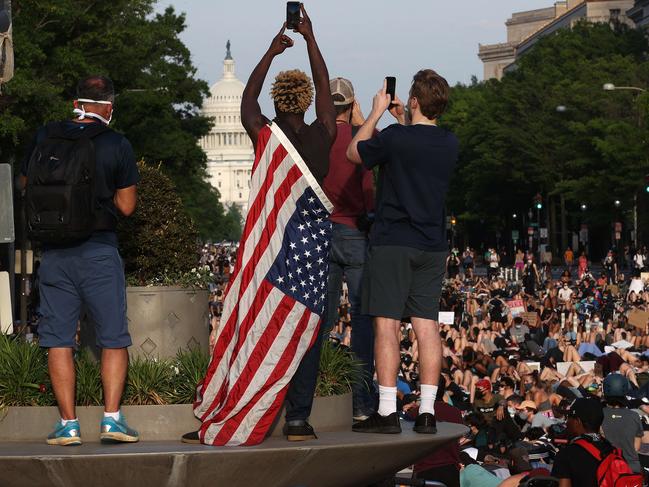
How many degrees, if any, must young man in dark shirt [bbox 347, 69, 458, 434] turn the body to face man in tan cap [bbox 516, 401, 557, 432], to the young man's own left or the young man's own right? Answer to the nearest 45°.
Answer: approximately 45° to the young man's own right

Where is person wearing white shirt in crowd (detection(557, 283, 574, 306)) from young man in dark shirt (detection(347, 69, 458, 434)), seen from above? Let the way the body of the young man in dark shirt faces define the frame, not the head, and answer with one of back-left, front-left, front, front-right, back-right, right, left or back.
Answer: front-right

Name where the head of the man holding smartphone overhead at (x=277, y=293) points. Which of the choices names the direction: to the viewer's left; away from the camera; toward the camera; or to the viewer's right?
away from the camera

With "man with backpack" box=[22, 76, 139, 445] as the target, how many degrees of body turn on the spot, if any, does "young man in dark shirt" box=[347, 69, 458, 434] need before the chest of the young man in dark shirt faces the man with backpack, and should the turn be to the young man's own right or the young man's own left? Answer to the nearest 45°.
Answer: approximately 45° to the young man's own left

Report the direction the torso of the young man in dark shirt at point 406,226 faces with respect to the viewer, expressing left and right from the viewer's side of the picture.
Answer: facing away from the viewer and to the left of the viewer

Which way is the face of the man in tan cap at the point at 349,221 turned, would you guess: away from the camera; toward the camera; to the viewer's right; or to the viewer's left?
away from the camera

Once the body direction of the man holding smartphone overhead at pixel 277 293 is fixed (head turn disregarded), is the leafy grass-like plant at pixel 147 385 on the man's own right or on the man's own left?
on the man's own left

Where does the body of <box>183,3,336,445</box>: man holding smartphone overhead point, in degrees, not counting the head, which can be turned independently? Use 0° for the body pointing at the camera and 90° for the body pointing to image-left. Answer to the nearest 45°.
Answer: approximately 180°
